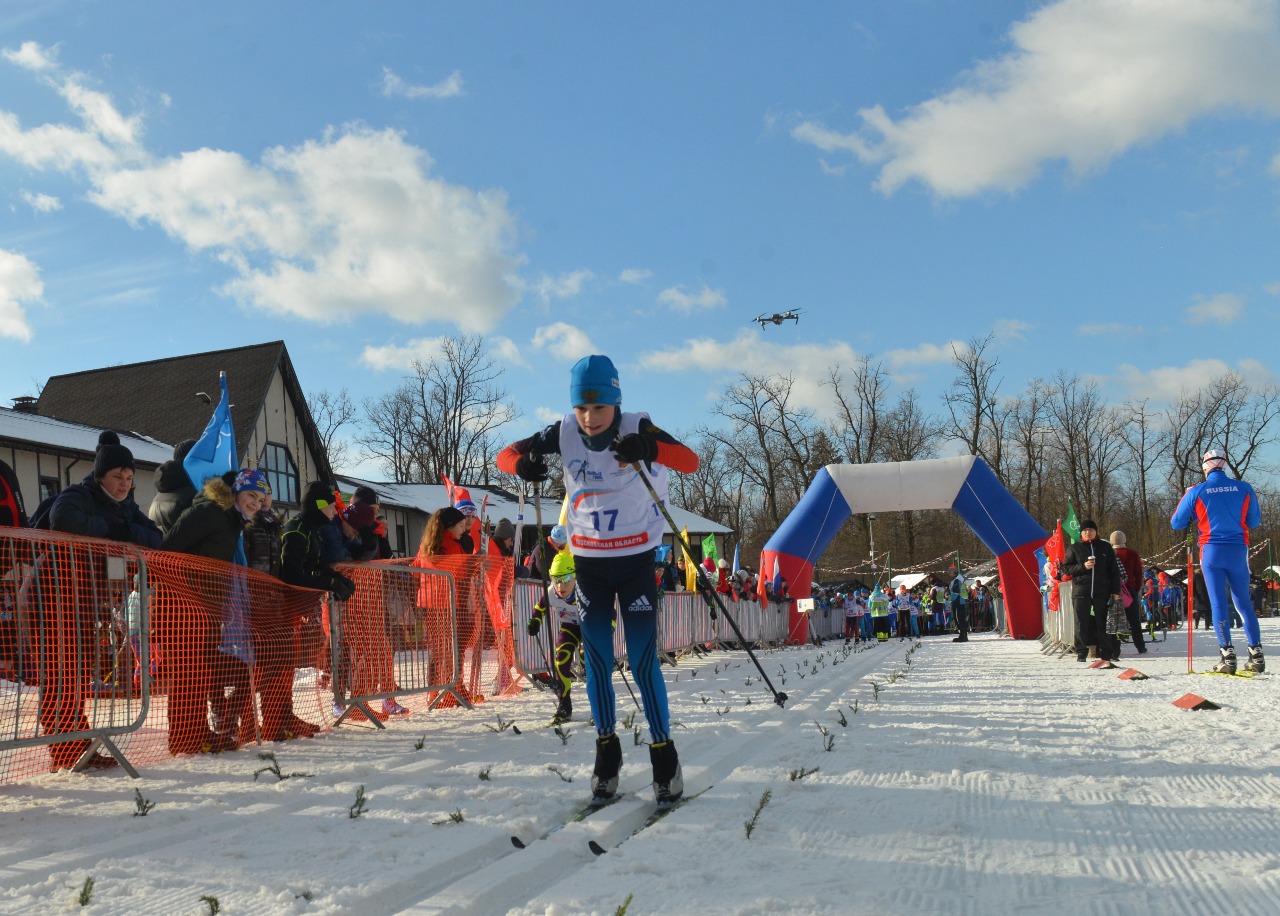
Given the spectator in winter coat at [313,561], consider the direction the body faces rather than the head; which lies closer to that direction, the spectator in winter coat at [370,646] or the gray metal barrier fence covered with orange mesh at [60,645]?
the spectator in winter coat

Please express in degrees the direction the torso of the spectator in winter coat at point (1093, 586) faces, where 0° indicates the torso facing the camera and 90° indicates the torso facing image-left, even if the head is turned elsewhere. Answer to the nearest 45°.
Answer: approximately 0°

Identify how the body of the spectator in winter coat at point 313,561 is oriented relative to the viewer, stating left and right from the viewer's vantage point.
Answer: facing to the right of the viewer

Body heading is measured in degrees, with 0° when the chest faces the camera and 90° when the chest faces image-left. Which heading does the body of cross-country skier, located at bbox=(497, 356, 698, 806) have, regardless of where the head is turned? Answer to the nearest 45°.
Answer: approximately 0°

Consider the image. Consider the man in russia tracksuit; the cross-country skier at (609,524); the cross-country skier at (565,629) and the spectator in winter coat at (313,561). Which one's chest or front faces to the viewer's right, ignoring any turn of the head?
the spectator in winter coat

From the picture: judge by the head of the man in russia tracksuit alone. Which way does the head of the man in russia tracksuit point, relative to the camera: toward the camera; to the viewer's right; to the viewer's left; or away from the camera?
away from the camera

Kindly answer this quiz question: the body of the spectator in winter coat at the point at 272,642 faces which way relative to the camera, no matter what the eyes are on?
to the viewer's right

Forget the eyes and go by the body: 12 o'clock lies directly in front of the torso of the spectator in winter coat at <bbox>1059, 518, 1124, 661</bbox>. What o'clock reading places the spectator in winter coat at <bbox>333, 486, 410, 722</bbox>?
the spectator in winter coat at <bbox>333, 486, 410, 722</bbox> is roughly at 1 o'clock from the spectator in winter coat at <bbox>1059, 518, 1124, 661</bbox>.

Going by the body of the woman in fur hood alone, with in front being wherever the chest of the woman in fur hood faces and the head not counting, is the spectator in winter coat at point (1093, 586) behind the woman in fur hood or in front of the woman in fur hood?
in front

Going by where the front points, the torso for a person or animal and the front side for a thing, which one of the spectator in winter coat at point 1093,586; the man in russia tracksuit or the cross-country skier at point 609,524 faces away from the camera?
the man in russia tracksuit

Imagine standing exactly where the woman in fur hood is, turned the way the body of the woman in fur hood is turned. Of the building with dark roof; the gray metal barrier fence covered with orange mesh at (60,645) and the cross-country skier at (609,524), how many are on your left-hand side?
1

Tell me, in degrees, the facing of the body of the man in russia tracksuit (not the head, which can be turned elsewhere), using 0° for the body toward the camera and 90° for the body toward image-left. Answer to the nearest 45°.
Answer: approximately 180°

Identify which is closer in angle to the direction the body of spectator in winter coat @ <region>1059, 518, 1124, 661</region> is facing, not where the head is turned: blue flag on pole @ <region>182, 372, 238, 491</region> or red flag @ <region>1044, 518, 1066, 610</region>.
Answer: the blue flag on pole
